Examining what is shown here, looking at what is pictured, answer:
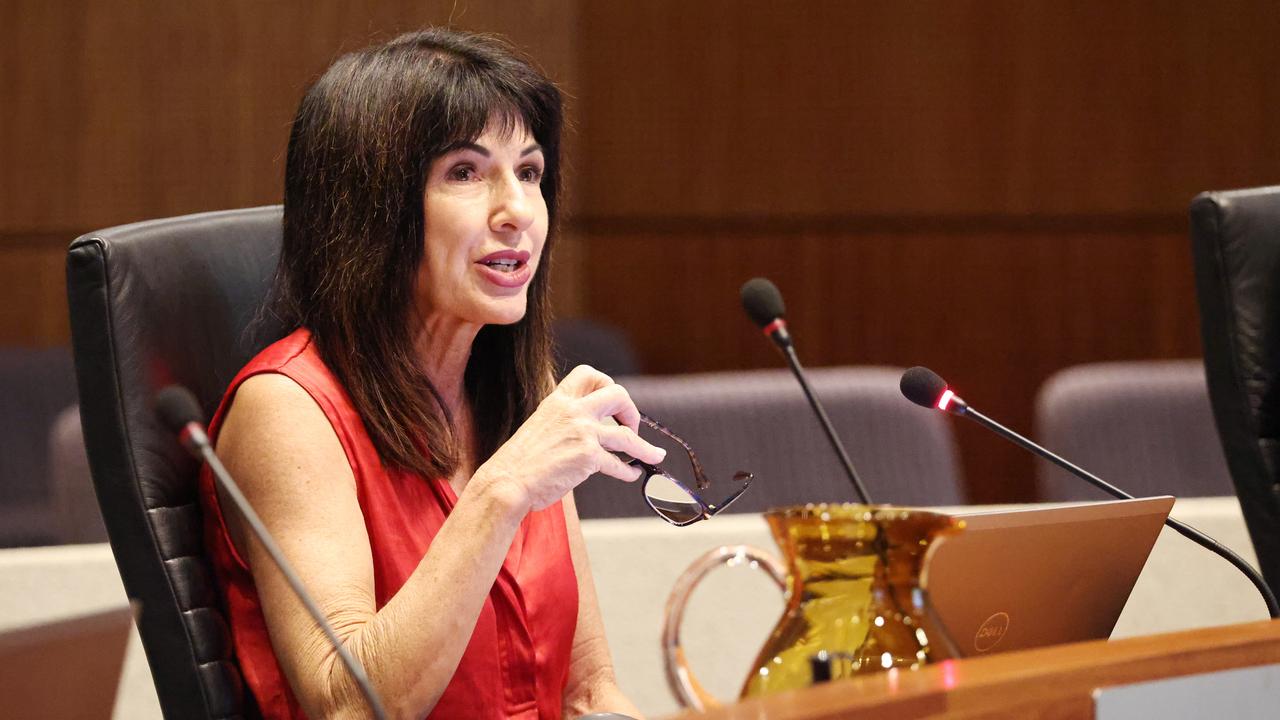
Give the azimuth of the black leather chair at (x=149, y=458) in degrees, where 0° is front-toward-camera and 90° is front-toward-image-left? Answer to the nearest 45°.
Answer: approximately 315°

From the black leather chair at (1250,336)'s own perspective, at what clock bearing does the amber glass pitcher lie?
The amber glass pitcher is roughly at 2 o'clock from the black leather chair.

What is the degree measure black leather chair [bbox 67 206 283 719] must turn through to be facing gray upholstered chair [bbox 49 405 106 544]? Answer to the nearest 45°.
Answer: approximately 135° to its left

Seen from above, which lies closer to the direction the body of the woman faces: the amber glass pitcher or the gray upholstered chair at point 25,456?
the amber glass pitcher

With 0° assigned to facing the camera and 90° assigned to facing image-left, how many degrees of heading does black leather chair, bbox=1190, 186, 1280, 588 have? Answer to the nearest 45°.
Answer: approximately 315°

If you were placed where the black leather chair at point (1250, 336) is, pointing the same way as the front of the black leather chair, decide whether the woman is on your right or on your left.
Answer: on your right

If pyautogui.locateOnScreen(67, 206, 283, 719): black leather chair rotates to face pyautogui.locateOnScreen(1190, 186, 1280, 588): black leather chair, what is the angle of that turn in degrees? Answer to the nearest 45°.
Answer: approximately 45° to its left

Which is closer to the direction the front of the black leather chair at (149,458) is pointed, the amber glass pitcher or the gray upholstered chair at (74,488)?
the amber glass pitcher

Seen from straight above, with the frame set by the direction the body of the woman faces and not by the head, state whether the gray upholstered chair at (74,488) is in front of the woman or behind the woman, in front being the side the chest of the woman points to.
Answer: behind

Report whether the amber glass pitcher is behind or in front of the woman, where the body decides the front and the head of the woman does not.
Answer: in front

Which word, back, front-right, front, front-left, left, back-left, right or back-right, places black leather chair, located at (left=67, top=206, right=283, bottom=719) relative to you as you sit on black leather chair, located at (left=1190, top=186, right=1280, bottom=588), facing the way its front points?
right

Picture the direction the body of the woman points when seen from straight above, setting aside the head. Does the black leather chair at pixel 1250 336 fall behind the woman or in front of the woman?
in front

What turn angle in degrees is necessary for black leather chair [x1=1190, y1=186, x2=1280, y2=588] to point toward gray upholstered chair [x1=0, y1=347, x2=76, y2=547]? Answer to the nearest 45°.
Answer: approximately 135° to its right
